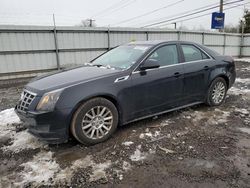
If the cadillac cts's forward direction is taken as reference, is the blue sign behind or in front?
behind

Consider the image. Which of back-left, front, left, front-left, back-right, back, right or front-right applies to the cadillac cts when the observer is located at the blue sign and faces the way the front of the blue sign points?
front

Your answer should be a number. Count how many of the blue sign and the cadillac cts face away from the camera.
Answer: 0

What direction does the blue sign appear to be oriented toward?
toward the camera

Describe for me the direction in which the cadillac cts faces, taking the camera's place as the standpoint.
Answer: facing the viewer and to the left of the viewer
